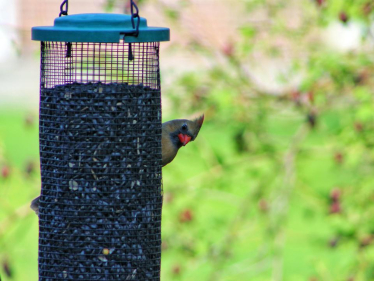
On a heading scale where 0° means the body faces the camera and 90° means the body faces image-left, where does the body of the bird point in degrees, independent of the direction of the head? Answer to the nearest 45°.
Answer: approximately 270°

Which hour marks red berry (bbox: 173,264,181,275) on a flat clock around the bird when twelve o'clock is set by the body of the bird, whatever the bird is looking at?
The red berry is roughly at 9 o'clock from the bird.

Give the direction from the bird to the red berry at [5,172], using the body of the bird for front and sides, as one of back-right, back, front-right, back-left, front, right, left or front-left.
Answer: back-left

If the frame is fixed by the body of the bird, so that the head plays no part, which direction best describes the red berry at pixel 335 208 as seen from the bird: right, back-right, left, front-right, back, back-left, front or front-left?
front-left

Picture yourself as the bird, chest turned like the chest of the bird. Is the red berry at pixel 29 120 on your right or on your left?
on your left

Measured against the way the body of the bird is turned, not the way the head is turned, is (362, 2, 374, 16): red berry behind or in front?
in front

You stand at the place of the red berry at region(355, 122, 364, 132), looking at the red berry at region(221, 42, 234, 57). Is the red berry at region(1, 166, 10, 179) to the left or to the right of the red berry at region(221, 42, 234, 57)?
left

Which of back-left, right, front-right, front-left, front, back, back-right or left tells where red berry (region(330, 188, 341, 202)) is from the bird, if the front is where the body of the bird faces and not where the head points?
front-left

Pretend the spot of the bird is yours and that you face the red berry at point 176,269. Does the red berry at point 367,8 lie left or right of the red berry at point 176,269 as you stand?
right

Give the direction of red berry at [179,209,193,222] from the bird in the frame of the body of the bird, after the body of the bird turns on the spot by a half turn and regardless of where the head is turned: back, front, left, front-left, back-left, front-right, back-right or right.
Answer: right

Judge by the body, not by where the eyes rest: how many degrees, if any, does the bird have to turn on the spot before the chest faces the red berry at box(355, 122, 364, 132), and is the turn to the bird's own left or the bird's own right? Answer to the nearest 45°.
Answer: approximately 45° to the bird's own left
